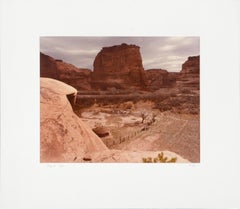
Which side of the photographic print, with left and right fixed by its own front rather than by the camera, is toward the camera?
front
